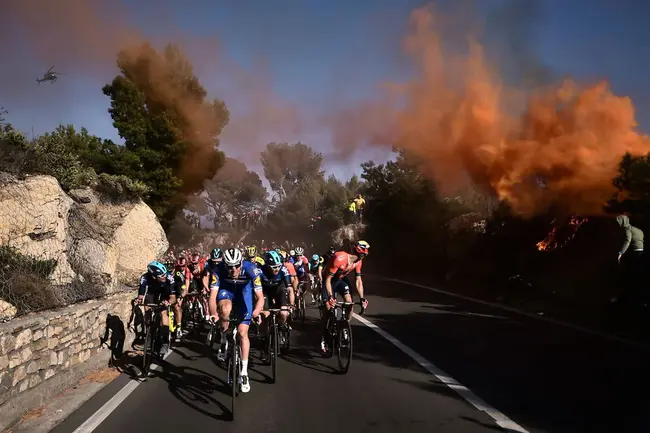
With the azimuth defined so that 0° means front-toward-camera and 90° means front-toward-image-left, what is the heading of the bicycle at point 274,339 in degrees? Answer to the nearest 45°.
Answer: approximately 0°

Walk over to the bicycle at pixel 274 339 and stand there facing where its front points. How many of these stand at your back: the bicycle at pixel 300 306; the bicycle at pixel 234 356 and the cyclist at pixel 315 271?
2

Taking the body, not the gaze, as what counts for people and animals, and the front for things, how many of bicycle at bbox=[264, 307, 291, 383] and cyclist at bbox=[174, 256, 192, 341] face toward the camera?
2

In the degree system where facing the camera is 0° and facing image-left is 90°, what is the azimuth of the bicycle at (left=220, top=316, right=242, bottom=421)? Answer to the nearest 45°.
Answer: approximately 0°

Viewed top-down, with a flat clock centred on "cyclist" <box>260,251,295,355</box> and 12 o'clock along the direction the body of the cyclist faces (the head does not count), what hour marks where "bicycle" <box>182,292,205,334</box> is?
The bicycle is roughly at 5 o'clock from the cyclist.

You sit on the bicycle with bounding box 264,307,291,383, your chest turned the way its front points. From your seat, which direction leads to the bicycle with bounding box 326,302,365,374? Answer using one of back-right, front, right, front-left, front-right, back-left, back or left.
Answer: left

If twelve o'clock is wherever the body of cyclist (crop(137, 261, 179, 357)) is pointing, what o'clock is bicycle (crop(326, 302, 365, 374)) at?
The bicycle is roughly at 10 o'clock from the cyclist.

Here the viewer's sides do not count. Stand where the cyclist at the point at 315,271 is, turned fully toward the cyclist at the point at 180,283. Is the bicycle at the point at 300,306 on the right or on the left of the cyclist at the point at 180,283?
left

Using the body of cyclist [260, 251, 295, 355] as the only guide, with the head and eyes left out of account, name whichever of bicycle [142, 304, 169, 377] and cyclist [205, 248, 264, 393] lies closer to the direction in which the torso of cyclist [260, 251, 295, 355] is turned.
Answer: the cyclist
